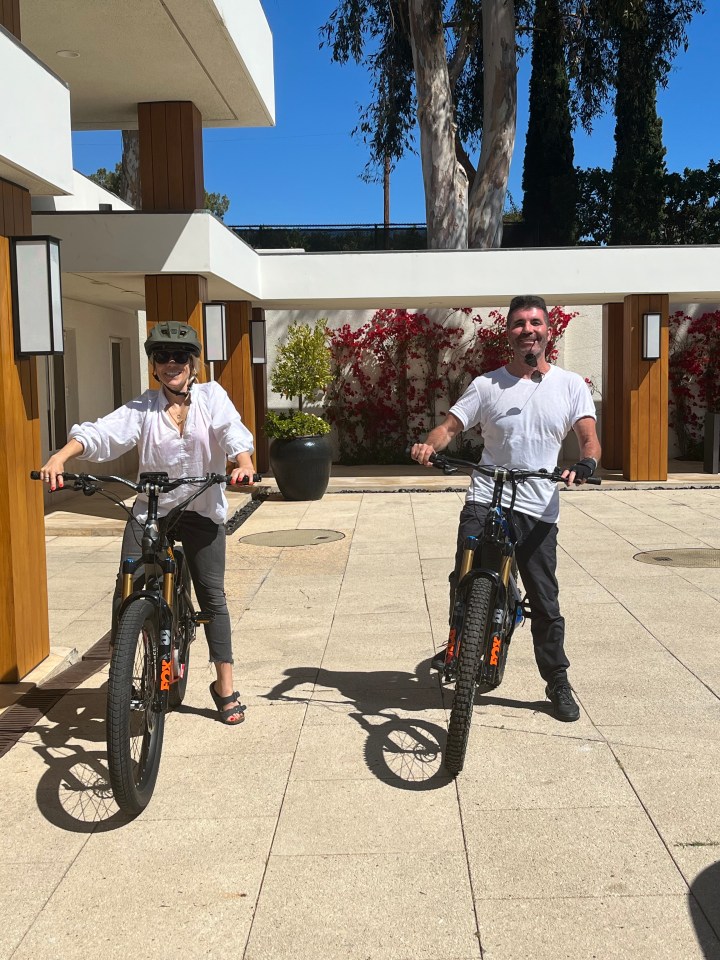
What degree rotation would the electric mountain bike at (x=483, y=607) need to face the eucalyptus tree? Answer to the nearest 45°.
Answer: approximately 180°

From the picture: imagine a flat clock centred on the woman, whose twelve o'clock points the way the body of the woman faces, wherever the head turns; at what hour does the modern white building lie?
The modern white building is roughly at 6 o'clock from the woman.

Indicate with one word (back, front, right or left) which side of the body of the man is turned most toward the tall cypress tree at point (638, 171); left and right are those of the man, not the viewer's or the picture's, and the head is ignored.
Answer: back

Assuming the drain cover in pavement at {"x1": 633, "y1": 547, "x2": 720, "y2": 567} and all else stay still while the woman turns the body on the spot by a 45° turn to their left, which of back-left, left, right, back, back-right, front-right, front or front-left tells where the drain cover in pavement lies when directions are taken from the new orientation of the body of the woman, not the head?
left

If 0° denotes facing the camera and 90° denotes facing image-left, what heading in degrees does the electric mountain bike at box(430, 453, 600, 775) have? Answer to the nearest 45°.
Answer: approximately 0°

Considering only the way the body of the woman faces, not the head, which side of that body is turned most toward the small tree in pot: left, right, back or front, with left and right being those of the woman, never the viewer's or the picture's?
back

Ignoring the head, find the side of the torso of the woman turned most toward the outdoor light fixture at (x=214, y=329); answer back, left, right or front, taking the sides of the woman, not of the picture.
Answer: back
